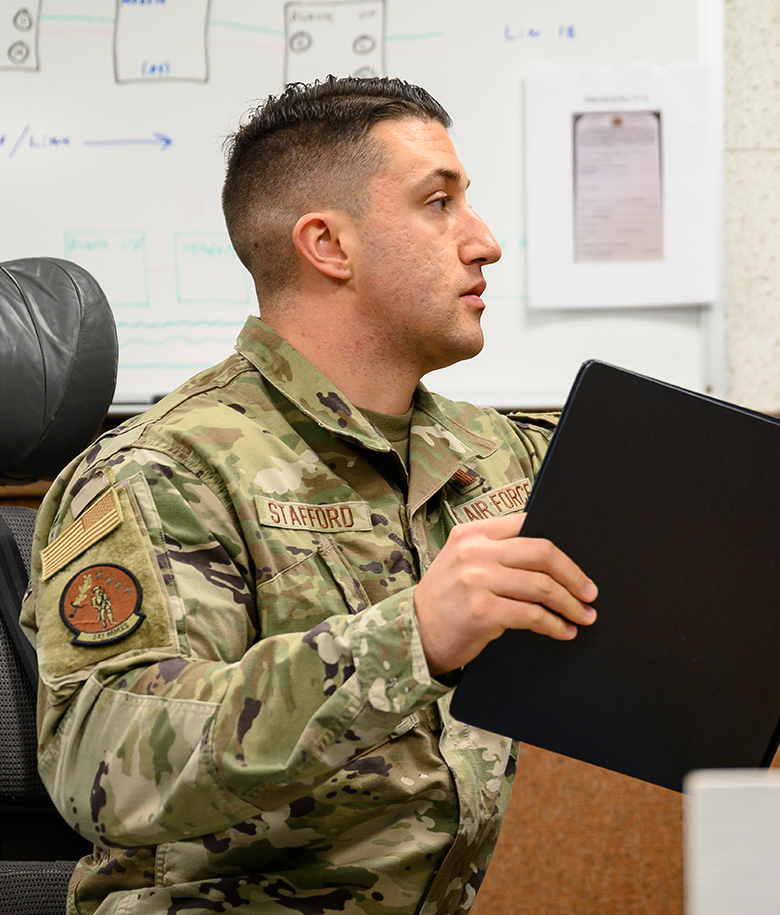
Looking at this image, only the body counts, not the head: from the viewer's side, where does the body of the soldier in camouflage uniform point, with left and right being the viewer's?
facing the viewer and to the right of the viewer

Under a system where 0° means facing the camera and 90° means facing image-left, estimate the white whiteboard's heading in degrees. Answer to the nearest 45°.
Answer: approximately 0°

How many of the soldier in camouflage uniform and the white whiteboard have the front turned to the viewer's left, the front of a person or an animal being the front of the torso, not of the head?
0

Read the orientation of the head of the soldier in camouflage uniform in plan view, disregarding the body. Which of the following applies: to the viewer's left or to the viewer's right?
to the viewer's right

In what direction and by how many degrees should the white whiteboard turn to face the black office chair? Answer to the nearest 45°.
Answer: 0° — it already faces it

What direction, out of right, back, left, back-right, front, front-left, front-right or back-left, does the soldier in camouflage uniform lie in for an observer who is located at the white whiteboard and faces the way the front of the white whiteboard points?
front

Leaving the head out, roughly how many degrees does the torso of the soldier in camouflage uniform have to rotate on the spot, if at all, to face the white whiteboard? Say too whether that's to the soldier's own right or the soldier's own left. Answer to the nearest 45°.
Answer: approximately 135° to the soldier's own left
